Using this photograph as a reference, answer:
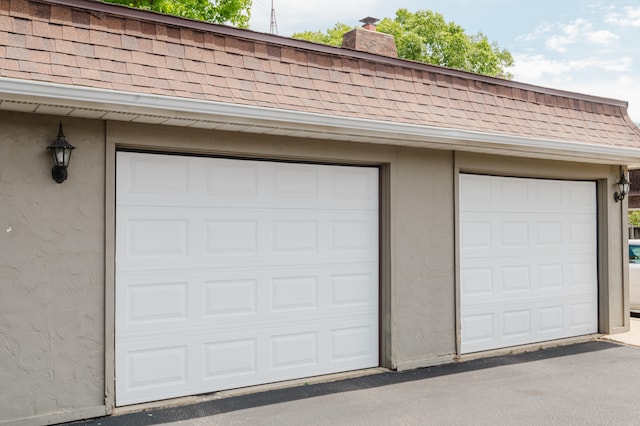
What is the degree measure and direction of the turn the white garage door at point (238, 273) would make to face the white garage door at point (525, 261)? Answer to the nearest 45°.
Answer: approximately 90° to its left

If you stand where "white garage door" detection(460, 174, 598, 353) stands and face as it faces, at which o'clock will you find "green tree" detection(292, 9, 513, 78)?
The green tree is roughly at 7 o'clock from the white garage door.

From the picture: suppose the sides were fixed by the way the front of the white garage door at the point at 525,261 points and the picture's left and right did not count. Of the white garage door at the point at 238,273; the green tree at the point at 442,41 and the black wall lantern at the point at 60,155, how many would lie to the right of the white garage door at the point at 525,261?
2

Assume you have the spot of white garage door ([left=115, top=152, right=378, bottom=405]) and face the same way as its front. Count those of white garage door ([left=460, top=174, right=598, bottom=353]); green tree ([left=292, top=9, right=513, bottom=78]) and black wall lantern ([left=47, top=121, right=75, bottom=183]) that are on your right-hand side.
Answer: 1

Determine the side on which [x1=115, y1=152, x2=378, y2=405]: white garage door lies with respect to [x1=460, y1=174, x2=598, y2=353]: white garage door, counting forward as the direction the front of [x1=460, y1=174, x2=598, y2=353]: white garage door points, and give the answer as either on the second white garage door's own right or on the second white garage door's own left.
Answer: on the second white garage door's own right

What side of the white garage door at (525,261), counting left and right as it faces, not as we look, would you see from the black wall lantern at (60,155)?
right

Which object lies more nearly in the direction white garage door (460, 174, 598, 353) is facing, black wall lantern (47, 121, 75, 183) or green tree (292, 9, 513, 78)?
the black wall lantern

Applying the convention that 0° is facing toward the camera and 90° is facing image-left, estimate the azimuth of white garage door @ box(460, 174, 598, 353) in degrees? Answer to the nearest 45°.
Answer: approximately 315°

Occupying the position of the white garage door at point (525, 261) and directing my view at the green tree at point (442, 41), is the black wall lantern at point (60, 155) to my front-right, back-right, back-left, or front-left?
back-left

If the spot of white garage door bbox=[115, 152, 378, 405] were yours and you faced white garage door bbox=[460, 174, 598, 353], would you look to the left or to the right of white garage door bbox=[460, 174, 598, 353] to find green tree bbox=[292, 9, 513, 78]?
left
